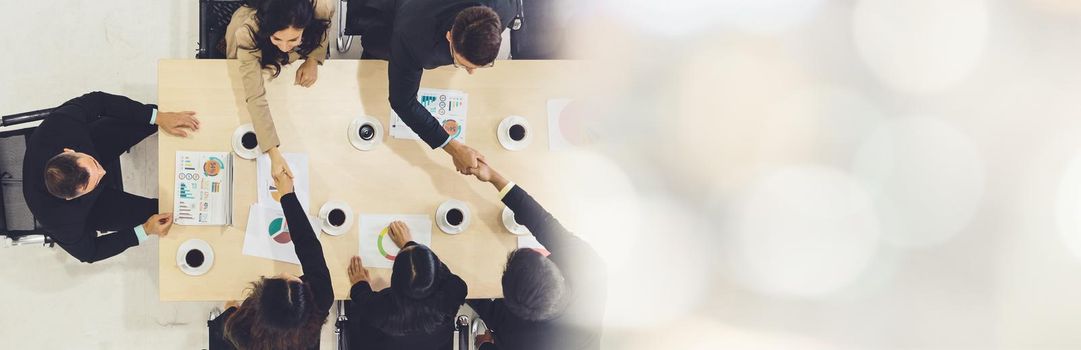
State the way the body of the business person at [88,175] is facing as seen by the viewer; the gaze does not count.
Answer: to the viewer's right

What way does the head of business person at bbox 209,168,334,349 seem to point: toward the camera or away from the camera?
away from the camera

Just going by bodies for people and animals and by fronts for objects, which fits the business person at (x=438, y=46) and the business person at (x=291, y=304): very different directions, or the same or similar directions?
very different directions

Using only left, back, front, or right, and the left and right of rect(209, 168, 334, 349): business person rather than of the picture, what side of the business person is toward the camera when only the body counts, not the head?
back

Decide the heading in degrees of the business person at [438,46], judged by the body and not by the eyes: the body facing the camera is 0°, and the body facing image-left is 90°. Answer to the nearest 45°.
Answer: approximately 0°

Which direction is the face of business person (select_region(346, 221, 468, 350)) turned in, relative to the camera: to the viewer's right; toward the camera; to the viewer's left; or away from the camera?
away from the camera
